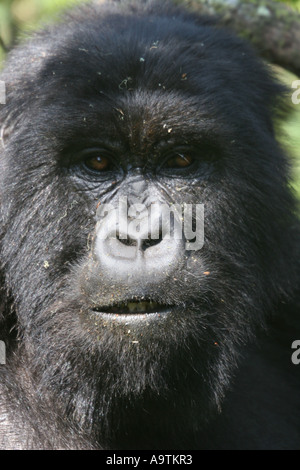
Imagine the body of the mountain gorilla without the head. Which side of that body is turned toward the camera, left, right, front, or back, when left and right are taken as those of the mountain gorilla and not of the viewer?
front
